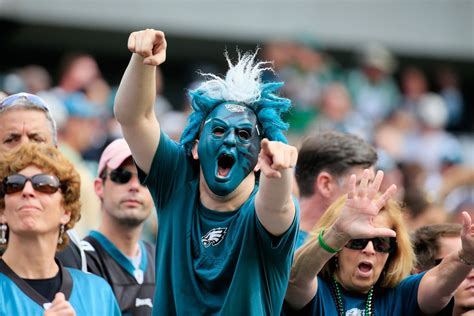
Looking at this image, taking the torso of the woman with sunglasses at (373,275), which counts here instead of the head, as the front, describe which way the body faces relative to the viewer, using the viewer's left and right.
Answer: facing the viewer

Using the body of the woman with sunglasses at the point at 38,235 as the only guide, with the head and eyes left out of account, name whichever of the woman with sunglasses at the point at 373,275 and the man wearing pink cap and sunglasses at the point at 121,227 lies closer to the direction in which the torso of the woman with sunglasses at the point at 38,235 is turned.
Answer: the woman with sunglasses

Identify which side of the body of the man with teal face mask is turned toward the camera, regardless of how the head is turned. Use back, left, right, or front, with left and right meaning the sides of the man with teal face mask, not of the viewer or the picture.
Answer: front

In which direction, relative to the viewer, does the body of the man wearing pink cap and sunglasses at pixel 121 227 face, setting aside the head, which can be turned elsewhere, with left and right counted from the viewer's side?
facing the viewer and to the right of the viewer

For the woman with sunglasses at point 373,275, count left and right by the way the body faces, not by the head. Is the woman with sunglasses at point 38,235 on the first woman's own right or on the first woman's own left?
on the first woman's own right

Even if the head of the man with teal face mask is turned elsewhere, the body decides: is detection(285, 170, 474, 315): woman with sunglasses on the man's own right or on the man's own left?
on the man's own left

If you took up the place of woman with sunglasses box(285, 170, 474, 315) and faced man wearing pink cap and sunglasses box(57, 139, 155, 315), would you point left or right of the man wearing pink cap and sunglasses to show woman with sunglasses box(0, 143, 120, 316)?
left

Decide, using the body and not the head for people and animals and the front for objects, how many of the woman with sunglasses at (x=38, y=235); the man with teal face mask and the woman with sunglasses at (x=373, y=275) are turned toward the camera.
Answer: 3
